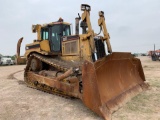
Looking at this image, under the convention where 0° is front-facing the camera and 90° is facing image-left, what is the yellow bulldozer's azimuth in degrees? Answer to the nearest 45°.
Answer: approximately 315°
